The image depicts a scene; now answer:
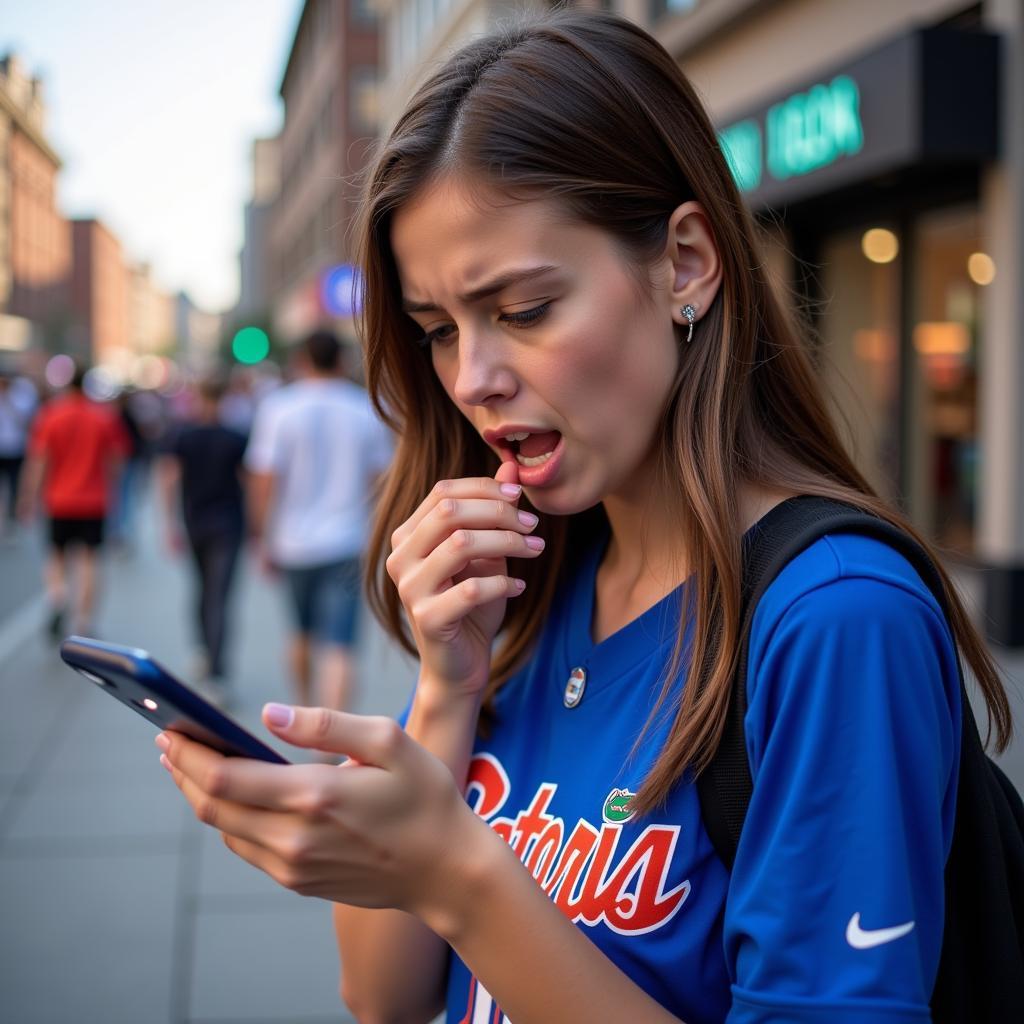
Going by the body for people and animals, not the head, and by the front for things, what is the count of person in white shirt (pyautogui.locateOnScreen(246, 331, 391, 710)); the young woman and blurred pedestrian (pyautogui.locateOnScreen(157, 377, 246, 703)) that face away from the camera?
2

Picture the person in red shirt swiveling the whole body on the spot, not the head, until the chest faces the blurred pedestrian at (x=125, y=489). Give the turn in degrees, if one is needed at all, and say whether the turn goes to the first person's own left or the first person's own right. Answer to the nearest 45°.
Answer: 0° — they already face them

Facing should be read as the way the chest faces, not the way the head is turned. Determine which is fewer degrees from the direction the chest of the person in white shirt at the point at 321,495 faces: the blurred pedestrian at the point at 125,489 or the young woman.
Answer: the blurred pedestrian

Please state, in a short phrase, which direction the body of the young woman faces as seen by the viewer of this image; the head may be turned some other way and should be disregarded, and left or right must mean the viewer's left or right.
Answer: facing the viewer and to the left of the viewer

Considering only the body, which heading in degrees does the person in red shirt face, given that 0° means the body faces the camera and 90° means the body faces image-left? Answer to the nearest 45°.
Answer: approximately 180°

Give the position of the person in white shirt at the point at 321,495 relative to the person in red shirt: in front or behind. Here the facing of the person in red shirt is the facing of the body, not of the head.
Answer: behind

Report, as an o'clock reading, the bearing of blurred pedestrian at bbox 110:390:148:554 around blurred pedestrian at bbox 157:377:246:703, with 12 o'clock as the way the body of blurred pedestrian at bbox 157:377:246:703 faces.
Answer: blurred pedestrian at bbox 110:390:148:554 is roughly at 12 o'clock from blurred pedestrian at bbox 157:377:246:703.

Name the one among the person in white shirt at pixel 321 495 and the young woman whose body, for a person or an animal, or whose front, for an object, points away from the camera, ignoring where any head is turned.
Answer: the person in white shirt

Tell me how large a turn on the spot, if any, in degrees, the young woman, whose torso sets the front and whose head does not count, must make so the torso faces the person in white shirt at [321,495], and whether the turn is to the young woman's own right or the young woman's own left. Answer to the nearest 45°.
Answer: approximately 135° to the young woman's own right

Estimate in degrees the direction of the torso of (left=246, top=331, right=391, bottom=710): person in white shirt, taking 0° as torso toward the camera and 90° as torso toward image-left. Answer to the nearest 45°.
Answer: approximately 180°
